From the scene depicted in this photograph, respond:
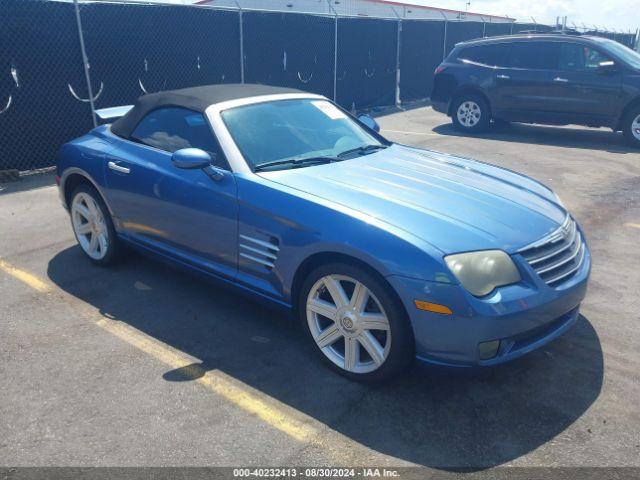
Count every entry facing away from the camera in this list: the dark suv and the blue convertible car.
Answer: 0

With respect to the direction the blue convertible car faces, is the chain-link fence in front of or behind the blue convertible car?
behind

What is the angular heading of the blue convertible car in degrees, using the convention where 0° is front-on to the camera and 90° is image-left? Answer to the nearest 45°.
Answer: approximately 315°

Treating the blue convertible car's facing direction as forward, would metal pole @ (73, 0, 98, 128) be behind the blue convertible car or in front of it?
behind

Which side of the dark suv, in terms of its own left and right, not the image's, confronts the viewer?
right

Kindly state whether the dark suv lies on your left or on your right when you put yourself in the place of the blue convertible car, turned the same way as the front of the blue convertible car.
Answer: on your left

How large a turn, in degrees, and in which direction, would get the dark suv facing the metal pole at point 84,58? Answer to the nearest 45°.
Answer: approximately 135° to its right

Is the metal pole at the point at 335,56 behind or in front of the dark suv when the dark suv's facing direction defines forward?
behind
